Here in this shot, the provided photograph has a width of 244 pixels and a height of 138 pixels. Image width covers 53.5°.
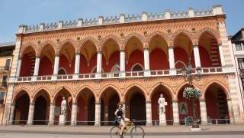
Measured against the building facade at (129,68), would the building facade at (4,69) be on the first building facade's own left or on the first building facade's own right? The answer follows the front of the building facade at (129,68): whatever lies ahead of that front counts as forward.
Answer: on the first building facade's own right

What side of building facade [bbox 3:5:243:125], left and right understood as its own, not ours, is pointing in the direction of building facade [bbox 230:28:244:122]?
left

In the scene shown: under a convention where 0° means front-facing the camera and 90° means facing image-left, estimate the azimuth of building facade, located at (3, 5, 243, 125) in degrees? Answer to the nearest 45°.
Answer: approximately 0°
